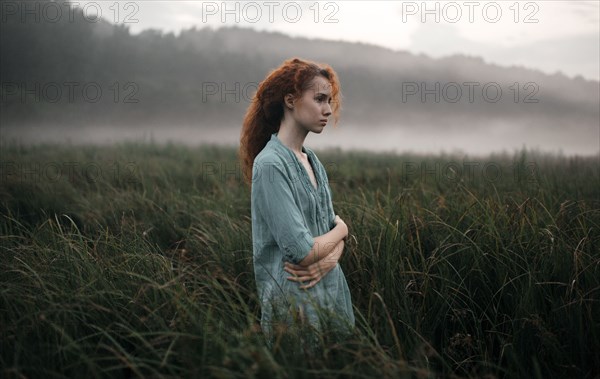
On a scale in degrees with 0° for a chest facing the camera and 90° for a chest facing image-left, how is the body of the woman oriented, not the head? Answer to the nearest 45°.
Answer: approximately 315°

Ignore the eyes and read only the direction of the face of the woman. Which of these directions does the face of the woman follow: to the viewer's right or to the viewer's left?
to the viewer's right
